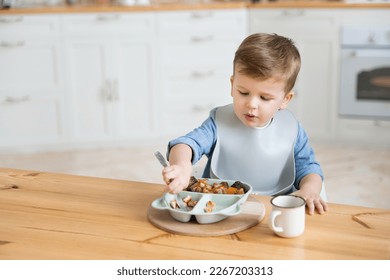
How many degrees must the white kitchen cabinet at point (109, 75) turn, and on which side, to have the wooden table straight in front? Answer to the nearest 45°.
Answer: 0° — it already faces it

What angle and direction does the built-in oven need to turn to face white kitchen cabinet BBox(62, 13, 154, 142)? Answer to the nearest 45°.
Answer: approximately 90° to its right

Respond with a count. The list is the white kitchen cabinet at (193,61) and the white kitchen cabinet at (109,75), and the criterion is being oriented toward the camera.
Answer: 2

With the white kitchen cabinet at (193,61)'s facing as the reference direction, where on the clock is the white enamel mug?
The white enamel mug is roughly at 12 o'clock from the white kitchen cabinet.

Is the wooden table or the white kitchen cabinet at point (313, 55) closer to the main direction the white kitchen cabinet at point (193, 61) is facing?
the wooden table

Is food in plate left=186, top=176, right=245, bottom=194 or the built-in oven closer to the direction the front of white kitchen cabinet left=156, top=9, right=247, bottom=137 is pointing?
the food in plate

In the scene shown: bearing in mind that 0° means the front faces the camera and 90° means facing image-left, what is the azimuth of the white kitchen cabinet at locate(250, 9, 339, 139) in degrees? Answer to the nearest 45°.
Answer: approximately 0°

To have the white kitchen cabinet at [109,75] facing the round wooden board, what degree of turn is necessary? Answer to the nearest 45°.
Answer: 0° — it already faces it

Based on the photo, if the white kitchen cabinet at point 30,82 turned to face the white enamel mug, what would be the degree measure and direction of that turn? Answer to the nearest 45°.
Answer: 0° — it already faces it
